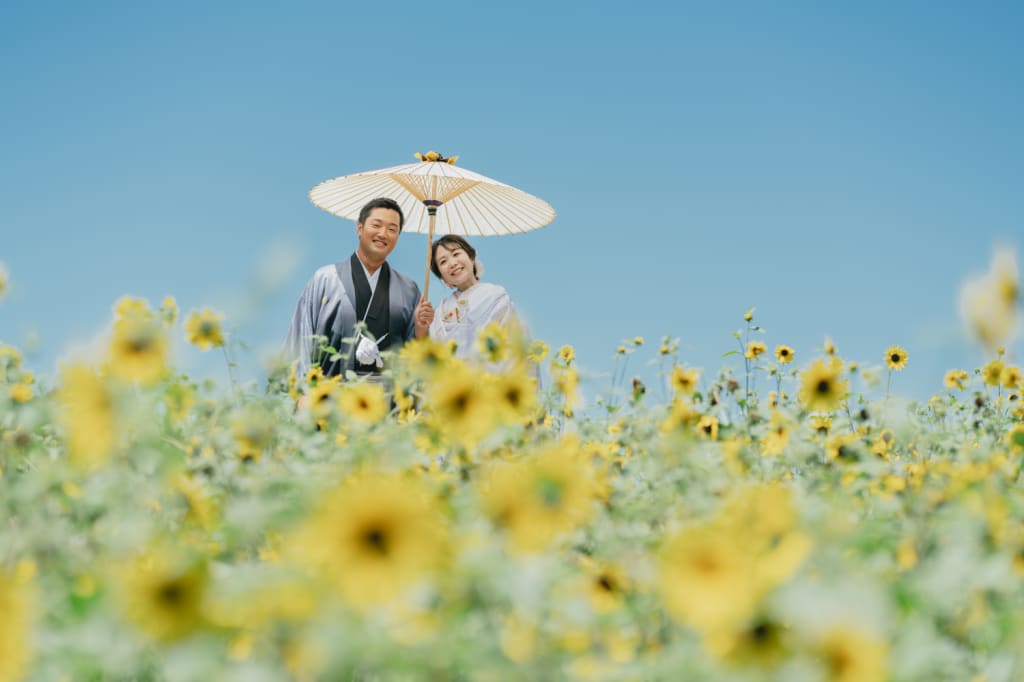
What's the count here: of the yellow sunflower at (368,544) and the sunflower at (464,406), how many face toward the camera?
2

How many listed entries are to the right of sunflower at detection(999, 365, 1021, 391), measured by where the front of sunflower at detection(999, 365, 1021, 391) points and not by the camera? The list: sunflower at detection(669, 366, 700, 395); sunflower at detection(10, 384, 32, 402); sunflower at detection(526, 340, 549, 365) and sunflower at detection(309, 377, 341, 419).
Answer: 4

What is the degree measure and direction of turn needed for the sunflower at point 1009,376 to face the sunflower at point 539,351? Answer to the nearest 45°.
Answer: approximately 90° to its right

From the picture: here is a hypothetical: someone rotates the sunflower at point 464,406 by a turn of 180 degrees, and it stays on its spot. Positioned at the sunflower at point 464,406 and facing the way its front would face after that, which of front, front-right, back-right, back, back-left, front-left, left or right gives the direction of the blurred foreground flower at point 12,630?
back-left

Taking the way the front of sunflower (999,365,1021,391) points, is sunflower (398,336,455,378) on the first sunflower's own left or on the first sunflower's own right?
on the first sunflower's own right

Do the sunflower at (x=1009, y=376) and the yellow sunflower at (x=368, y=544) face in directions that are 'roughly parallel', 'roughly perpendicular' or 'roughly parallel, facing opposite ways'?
roughly parallel

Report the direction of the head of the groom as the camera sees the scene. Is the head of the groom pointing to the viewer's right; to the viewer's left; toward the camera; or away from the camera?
toward the camera

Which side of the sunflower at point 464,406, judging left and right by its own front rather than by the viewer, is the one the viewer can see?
front

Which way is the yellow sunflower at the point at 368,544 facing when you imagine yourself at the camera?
facing the viewer

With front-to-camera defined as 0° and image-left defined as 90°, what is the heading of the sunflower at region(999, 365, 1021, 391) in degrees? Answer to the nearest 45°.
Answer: approximately 315°
